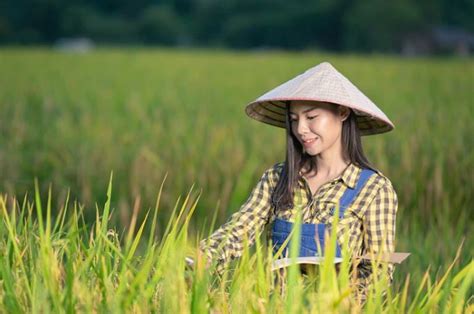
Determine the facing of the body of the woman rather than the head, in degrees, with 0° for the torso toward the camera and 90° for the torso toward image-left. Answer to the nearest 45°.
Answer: approximately 45°
